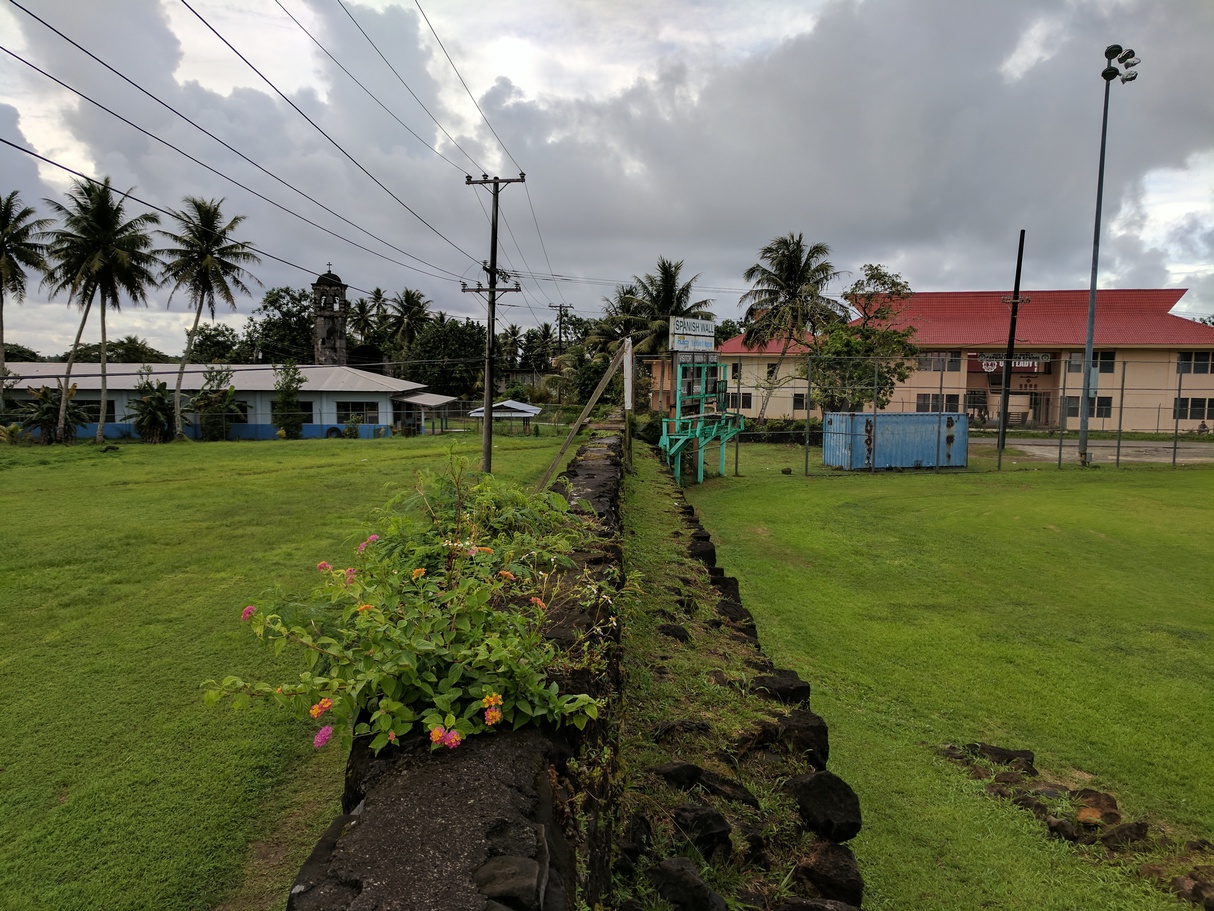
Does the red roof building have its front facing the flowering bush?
yes

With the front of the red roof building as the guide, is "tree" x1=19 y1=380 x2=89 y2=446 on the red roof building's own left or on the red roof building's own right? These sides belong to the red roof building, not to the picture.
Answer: on the red roof building's own right

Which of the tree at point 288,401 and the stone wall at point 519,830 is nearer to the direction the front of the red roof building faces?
the stone wall

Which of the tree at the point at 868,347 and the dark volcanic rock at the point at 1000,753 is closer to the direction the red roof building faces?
the dark volcanic rock

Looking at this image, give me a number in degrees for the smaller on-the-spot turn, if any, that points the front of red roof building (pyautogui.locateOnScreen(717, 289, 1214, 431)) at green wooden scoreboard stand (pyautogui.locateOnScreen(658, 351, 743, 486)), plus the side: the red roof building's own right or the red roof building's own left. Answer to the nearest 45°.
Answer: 0° — it already faces it

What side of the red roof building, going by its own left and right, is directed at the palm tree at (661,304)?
right

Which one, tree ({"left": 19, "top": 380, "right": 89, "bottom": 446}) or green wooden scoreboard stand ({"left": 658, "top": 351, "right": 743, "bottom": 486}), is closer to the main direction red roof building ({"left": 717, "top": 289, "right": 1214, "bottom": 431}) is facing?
the green wooden scoreboard stand

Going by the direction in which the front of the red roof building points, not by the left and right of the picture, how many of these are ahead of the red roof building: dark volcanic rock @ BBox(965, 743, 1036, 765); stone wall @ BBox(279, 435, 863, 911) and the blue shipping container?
3

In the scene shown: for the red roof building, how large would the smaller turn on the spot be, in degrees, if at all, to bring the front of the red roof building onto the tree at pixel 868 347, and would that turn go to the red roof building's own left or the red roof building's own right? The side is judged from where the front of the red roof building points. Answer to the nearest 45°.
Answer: approximately 45° to the red roof building's own right

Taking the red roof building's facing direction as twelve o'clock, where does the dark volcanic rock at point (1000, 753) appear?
The dark volcanic rock is roughly at 12 o'clock from the red roof building.

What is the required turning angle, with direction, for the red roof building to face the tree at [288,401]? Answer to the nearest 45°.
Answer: approximately 45° to its right

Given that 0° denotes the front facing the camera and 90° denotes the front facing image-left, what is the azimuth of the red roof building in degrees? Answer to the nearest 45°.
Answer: approximately 0°

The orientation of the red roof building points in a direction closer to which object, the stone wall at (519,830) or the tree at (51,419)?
the stone wall

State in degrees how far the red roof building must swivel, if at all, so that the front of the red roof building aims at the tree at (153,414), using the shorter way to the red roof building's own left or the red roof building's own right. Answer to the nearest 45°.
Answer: approximately 45° to the red roof building's own right
